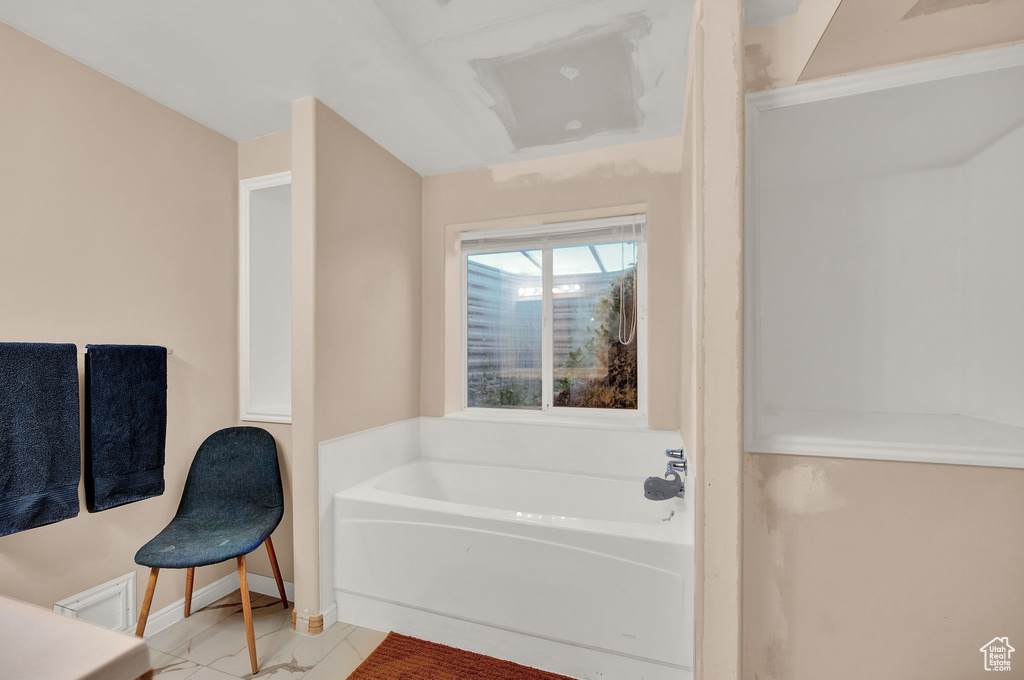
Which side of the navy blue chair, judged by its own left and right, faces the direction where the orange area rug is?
left

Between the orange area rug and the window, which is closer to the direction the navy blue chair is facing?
the orange area rug

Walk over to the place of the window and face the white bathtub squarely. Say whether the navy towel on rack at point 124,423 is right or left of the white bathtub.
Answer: right

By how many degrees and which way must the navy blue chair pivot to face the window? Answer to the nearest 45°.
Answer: approximately 135° to its left

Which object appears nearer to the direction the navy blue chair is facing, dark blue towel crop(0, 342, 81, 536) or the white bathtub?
the dark blue towel

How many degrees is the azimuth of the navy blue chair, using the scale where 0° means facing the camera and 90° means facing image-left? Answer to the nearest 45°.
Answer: approximately 45°

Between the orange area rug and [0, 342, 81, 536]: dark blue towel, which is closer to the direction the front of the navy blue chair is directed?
the dark blue towel

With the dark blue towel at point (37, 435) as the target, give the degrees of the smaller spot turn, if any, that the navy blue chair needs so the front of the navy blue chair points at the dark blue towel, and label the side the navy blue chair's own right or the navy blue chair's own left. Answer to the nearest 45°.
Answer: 0° — it already faces it

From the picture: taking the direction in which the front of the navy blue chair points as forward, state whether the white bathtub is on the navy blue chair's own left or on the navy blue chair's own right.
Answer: on the navy blue chair's own left
